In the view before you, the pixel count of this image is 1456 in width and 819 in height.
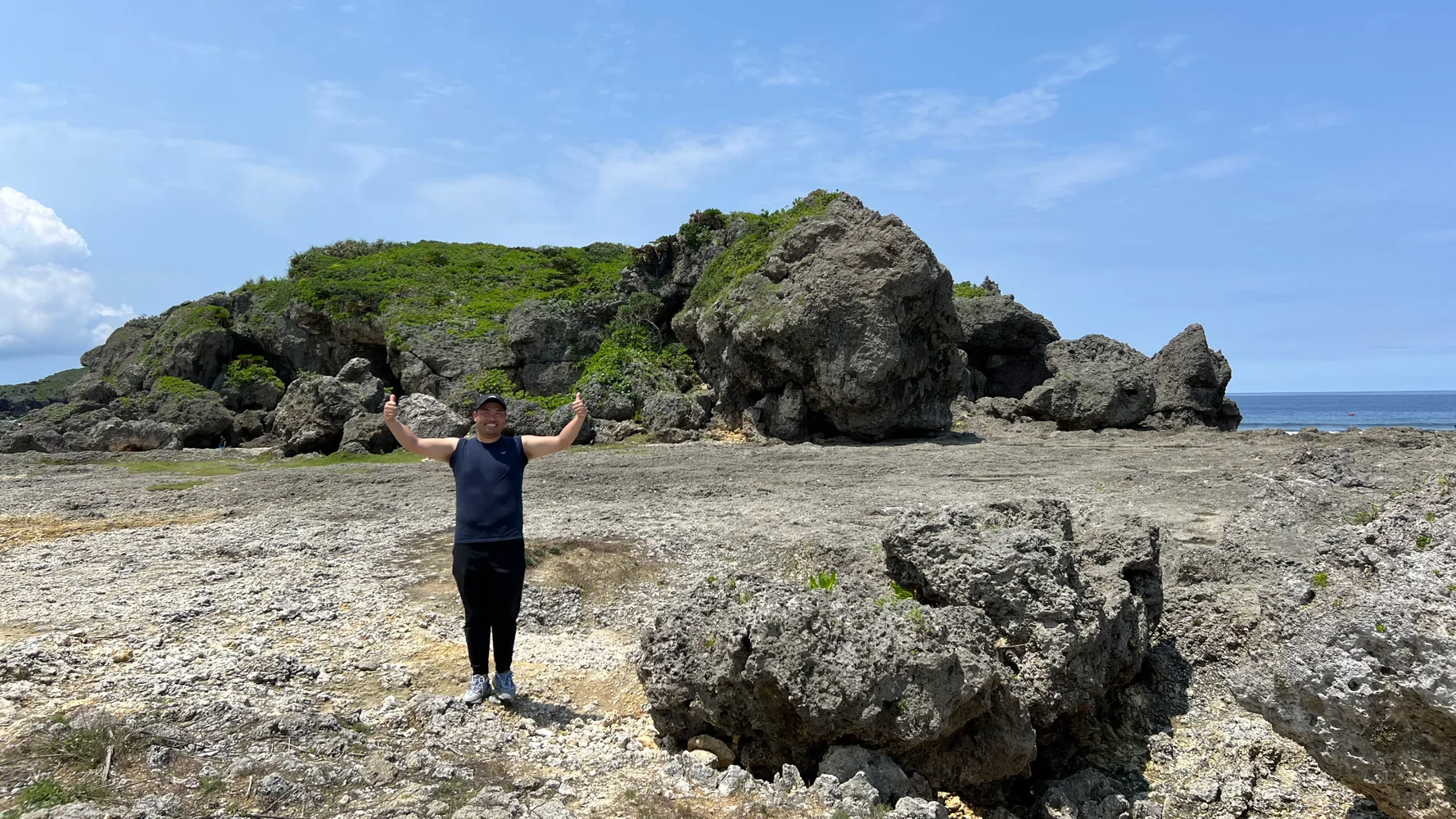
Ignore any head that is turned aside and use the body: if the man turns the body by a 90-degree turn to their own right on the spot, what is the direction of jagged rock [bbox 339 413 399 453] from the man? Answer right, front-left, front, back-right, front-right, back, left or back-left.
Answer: right

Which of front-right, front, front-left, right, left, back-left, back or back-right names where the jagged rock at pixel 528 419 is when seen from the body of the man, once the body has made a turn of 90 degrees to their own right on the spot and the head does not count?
right

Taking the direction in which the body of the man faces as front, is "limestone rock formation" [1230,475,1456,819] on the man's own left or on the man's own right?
on the man's own left

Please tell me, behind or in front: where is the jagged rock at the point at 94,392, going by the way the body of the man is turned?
behind

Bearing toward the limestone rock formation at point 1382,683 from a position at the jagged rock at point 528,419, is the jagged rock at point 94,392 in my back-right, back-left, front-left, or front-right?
back-right

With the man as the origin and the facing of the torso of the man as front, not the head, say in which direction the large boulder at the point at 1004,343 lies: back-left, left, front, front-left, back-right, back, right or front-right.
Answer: back-left

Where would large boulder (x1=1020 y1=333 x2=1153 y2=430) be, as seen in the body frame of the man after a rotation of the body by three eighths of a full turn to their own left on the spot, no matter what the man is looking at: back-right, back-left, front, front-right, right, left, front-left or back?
front

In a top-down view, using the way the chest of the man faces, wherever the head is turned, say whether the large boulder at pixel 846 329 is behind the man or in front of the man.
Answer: behind

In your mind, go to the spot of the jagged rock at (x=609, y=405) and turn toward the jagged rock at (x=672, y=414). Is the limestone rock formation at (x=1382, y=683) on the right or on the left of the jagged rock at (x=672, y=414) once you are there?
right

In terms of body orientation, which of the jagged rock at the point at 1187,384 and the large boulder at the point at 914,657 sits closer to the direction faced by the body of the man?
the large boulder

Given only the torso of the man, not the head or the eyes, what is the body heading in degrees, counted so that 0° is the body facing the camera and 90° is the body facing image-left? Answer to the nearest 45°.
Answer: approximately 0°

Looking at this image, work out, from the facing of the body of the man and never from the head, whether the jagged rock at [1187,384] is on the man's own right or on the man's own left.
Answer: on the man's own left

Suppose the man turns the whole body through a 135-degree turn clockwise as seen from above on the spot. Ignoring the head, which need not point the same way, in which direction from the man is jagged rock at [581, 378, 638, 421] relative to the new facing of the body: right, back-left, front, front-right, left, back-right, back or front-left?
front-right
